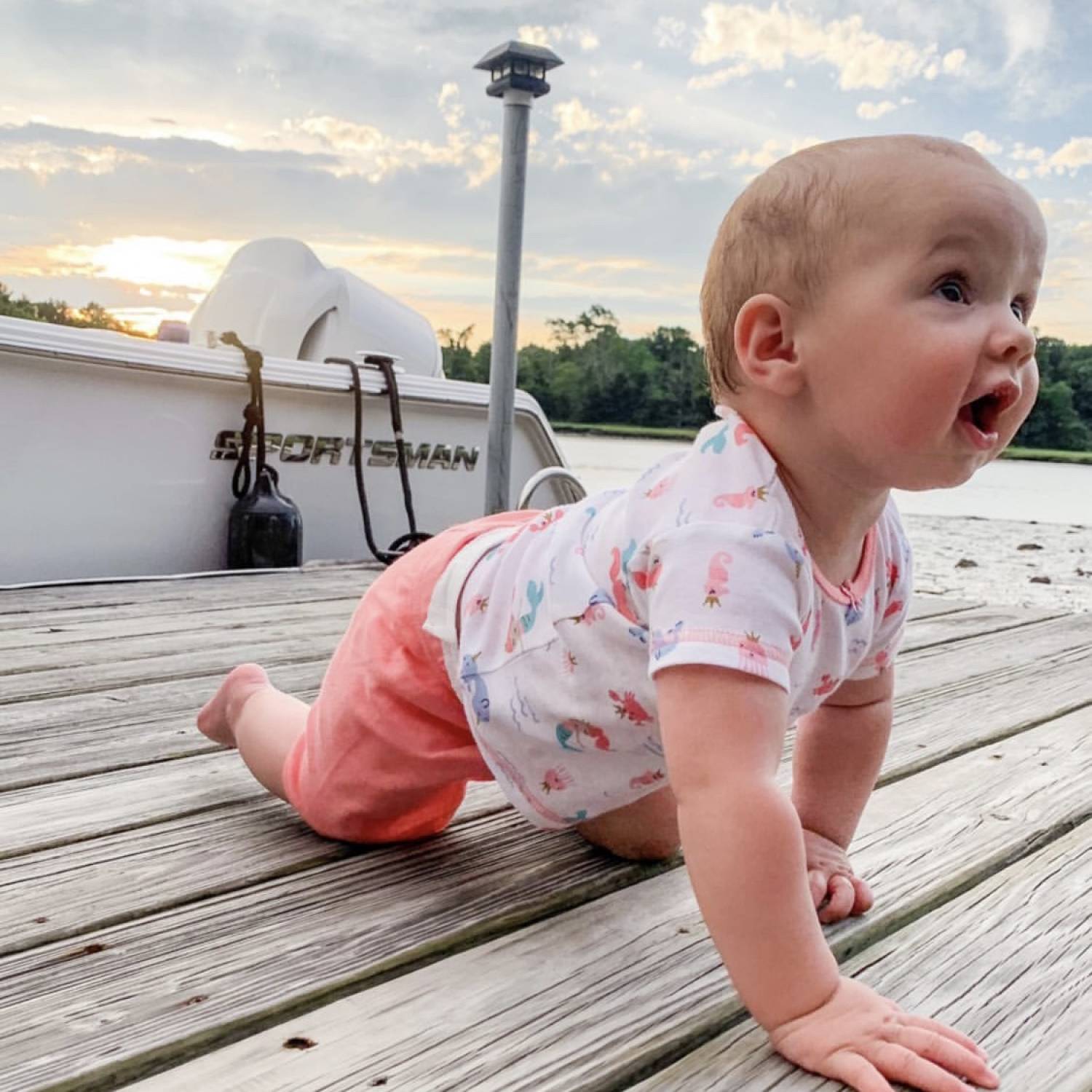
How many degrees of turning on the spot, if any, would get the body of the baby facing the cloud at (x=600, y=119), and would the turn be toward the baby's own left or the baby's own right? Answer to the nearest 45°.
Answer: approximately 135° to the baby's own left

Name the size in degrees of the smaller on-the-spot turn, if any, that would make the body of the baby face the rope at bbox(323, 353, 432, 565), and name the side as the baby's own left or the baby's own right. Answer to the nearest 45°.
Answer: approximately 135° to the baby's own left

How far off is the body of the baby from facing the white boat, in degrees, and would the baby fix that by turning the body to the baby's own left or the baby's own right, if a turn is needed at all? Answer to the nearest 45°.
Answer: approximately 180°

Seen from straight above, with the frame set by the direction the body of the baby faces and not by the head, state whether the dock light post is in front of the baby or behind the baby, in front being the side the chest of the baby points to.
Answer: behind

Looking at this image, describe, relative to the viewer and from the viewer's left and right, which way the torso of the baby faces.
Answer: facing the viewer and to the right of the viewer

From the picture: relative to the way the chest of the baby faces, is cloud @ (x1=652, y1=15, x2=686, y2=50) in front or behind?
behind

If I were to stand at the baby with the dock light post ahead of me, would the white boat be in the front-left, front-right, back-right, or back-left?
front-left

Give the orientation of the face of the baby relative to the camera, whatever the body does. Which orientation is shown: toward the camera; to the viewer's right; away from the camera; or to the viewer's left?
to the viewer's right
